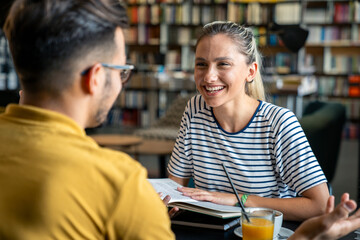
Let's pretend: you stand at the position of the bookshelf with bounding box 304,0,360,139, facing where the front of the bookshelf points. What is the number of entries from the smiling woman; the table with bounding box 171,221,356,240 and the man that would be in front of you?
3

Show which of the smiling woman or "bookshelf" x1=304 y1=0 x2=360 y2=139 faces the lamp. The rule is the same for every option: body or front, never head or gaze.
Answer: the bookshelf

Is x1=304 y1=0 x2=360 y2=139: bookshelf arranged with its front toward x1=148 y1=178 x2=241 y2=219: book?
yes

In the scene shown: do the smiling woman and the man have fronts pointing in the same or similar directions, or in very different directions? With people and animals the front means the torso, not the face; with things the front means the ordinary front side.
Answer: very different directions

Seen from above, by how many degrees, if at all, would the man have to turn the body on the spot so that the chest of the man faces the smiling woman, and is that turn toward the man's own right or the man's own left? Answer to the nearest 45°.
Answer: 0° — they already face them

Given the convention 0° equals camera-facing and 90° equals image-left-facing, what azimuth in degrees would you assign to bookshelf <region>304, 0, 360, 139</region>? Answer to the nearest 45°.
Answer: approximately 0°

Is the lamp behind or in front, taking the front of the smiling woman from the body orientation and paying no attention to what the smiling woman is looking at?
behind

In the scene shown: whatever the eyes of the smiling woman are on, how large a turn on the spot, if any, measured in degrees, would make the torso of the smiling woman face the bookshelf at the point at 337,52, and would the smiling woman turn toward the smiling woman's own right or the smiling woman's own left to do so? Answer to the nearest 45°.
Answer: approximately 135° to the smiling woman's own right

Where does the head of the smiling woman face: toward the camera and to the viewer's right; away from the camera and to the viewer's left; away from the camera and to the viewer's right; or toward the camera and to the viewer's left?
toward the camera and to the viewer's left

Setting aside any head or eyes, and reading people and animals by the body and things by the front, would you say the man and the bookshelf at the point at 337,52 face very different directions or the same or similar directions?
very different directions

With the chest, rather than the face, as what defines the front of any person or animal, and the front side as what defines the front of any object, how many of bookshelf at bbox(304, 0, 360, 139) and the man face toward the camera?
1

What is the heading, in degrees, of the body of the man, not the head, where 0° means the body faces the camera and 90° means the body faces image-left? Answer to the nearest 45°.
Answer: approximately 225°

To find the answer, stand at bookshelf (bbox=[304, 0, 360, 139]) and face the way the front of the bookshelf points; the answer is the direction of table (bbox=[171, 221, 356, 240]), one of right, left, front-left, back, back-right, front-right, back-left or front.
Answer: front

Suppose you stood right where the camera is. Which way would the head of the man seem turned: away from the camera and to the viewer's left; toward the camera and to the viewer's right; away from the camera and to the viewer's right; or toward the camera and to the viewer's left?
away from the camera and to the viewer's right

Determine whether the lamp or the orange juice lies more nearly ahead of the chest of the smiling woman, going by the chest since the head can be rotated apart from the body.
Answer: the orange juice

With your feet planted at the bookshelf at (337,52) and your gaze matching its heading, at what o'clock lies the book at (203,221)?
The book is roughly at 12 o'clock from the bookshelf.
